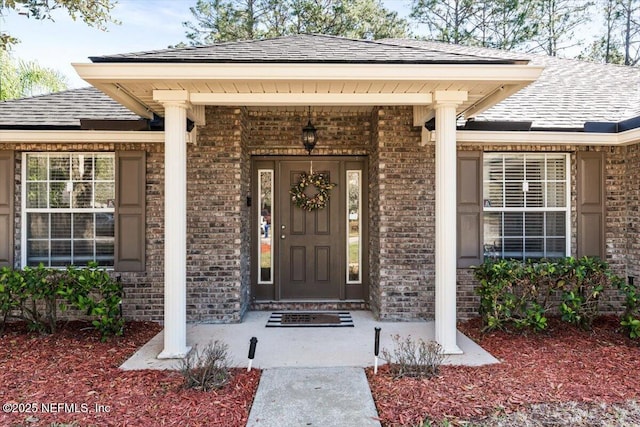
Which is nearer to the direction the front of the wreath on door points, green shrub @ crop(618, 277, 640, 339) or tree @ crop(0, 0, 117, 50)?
the green shrub

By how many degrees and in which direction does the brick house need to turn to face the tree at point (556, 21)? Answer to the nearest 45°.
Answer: approximately 135° to its left

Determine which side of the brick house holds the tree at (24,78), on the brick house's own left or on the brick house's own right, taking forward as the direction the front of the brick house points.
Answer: on the brick house's own right

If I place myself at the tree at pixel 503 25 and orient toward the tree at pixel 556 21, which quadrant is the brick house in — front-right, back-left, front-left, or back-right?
back-right

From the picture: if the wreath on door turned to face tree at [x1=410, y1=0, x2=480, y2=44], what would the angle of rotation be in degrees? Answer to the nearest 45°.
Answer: approximately 135° to its left

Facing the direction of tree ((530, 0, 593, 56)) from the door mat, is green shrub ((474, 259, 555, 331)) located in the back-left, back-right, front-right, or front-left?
front-right

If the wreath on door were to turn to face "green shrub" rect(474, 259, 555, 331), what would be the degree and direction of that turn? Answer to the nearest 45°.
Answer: approximately 45° to its left

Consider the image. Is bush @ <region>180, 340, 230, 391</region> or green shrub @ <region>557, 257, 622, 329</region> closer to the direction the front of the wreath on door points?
the bush

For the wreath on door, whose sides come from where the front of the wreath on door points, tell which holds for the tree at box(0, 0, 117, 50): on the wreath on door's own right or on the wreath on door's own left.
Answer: on the wreath on door's own right

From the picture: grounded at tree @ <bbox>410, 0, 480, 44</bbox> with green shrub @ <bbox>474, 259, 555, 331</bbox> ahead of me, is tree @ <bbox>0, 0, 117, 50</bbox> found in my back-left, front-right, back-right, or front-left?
front-right

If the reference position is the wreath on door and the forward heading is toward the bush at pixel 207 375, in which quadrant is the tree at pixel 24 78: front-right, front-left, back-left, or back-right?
back-right

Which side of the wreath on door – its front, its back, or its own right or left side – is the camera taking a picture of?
front

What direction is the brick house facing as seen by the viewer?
toward the camera
